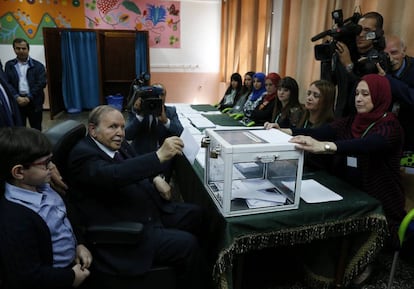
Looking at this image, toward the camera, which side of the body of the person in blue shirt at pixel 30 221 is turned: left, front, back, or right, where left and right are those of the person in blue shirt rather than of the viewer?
right

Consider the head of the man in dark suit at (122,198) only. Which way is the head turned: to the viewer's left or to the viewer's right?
to the viewer's right

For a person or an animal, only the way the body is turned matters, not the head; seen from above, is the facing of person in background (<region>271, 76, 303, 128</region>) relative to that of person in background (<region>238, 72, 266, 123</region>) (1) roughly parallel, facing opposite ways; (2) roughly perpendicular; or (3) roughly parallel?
roughly parallel

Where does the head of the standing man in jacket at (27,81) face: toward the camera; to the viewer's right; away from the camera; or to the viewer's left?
toward the camera

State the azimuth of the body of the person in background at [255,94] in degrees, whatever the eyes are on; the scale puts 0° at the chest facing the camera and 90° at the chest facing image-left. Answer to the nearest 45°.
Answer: approximately 45°

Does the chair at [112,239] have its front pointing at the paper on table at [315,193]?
yes

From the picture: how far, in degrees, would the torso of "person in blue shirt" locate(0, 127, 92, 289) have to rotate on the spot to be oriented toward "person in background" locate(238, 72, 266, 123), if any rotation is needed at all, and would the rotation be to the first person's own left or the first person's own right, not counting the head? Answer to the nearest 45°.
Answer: approximately 45° to the first person's own left

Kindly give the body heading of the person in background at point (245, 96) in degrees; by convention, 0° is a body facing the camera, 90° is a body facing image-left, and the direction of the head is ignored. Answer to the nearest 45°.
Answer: approximately 45°

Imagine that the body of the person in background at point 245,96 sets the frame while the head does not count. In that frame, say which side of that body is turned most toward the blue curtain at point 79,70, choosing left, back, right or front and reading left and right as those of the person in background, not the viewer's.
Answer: right

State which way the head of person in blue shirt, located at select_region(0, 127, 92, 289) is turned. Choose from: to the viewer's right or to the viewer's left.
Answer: to the viewer's right

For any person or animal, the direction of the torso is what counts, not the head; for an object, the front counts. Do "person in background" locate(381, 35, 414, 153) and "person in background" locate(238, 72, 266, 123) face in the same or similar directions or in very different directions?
same or similar directions

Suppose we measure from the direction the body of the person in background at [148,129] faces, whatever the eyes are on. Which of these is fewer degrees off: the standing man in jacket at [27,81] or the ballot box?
the ballot box

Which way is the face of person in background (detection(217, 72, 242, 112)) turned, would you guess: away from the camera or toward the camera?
toward the camera

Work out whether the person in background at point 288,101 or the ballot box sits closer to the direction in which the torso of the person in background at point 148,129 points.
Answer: the ballot box

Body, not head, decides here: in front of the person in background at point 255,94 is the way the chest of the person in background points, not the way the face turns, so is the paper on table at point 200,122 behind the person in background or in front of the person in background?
in front

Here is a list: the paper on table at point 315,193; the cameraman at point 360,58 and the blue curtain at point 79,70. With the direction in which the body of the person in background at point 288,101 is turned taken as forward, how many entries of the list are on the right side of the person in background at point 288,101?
1
